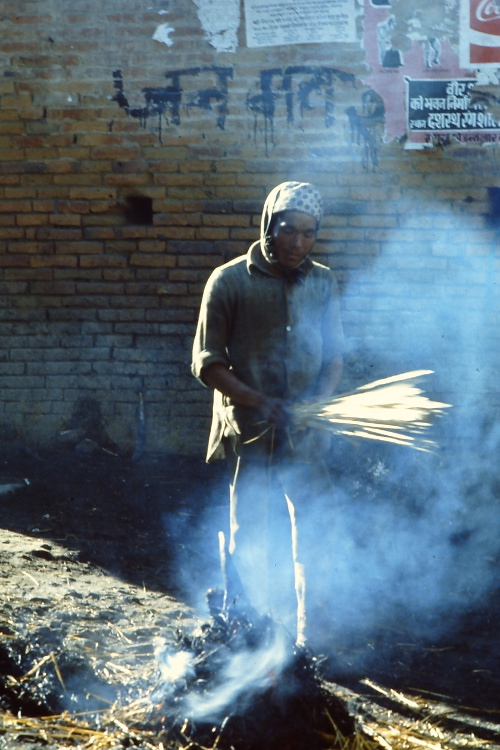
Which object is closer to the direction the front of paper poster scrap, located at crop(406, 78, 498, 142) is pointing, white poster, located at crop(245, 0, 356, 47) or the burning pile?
the burning pile

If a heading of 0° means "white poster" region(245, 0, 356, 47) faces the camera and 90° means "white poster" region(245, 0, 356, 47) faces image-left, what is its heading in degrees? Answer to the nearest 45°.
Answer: approximately 0°

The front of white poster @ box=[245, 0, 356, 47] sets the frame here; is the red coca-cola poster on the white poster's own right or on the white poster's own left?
on the white poster's own left

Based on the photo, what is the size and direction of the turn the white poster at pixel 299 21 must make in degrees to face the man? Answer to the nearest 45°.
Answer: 0° — it already faces them

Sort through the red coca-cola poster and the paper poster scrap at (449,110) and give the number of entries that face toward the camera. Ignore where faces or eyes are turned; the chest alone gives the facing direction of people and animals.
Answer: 2

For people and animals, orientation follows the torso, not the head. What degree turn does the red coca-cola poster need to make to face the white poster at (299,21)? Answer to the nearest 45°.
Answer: approximately 90° to its right

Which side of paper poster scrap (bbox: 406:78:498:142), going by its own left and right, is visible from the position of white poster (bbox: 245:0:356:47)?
right

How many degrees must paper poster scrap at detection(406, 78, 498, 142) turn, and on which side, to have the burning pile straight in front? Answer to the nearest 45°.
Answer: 0° — it already faces it

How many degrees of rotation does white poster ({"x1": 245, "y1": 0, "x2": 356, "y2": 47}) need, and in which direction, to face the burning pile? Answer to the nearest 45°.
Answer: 0° — it already faces it

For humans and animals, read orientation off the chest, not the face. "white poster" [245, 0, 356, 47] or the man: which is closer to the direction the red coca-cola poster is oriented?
the man

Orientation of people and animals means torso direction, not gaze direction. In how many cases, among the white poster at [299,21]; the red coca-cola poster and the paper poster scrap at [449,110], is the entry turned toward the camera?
3
